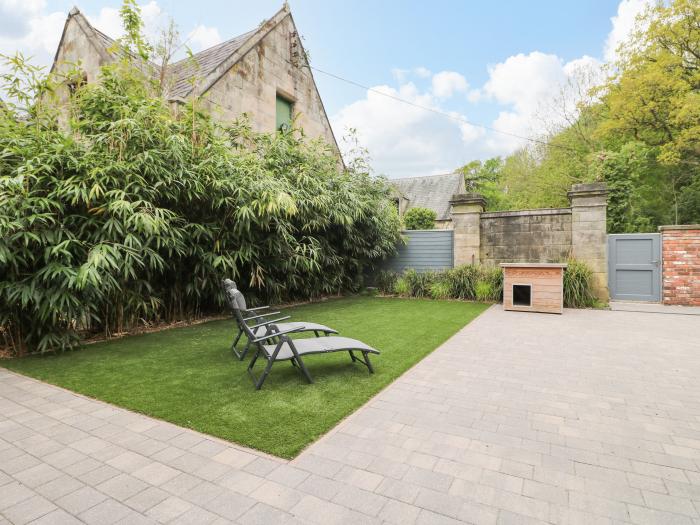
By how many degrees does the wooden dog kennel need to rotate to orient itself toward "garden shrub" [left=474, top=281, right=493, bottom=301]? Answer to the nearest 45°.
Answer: approximately 135° to its right

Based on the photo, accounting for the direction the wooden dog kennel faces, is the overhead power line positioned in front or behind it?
behind

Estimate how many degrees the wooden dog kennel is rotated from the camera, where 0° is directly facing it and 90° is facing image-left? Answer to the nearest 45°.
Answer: approximately 0°

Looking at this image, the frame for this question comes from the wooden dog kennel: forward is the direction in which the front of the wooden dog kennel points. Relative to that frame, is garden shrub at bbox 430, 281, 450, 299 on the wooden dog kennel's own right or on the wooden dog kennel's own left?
on the wooden dog kennel's own right

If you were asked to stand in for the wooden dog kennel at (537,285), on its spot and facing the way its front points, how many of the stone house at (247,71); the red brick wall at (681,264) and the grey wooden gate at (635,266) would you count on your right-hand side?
1

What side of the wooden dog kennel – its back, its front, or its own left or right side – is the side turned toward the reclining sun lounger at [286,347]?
front

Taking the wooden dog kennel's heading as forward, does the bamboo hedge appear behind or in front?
in front

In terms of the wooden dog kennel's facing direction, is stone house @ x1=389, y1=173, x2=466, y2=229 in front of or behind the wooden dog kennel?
behind
